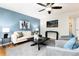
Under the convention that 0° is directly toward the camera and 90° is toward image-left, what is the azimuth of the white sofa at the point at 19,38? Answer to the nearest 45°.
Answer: approximately 315°

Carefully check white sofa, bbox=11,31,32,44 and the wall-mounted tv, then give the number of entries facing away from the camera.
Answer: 0
